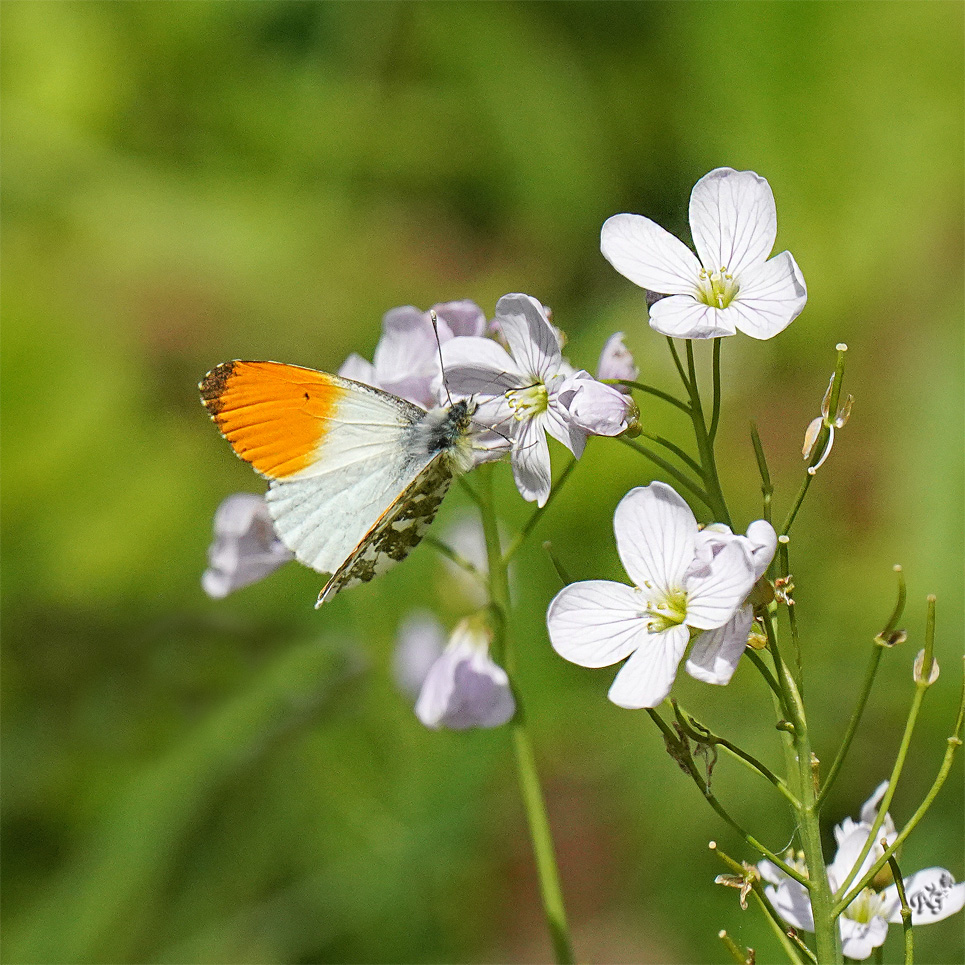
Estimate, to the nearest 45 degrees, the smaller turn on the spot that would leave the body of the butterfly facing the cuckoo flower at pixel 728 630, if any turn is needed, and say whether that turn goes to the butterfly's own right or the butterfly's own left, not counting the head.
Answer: approximately 45° to the butterfly's own right

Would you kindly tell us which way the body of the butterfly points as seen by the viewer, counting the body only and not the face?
to the viewer's right
